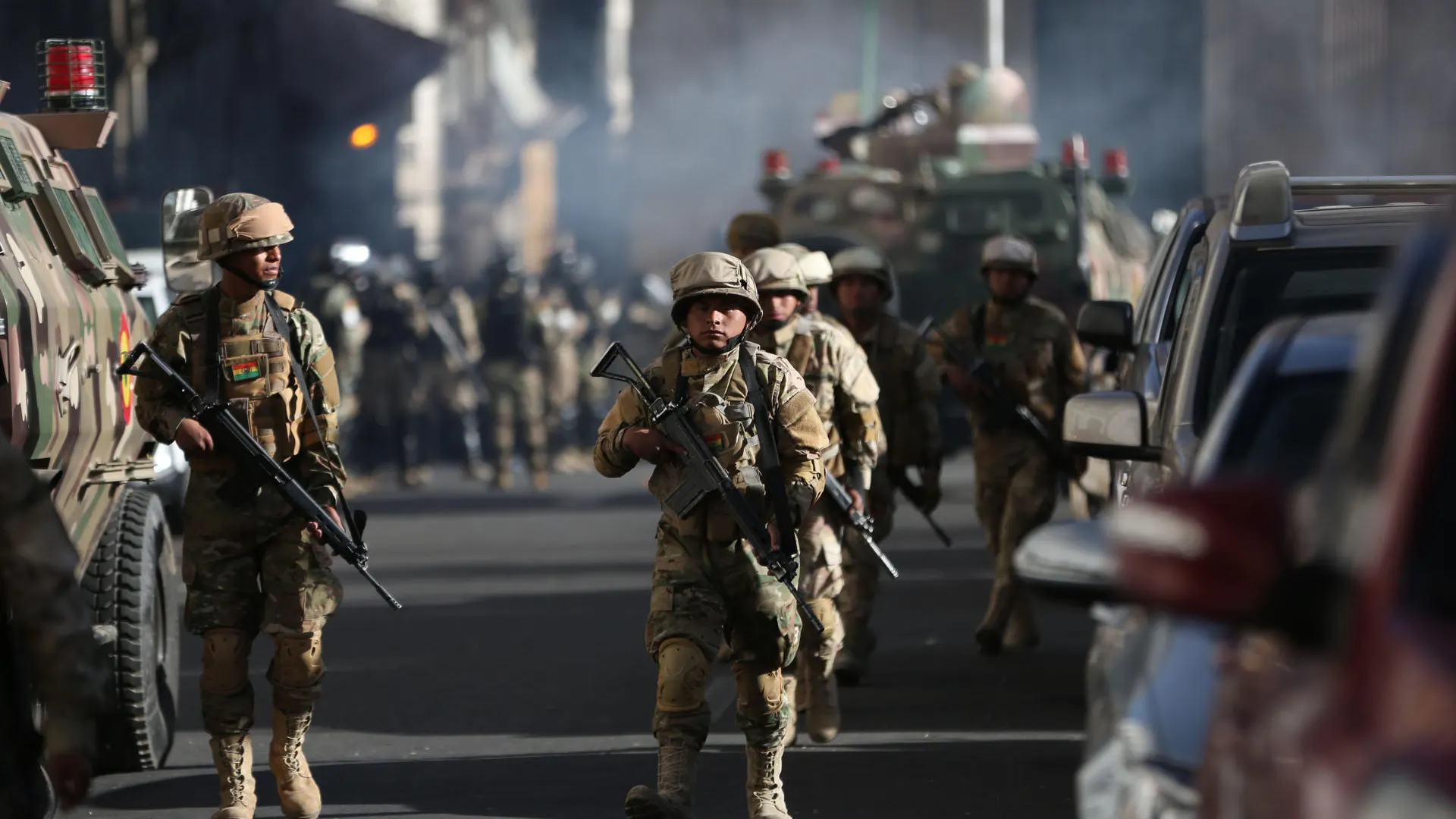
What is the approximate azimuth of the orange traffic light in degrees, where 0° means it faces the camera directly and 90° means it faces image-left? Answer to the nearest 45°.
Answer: approximately 0°

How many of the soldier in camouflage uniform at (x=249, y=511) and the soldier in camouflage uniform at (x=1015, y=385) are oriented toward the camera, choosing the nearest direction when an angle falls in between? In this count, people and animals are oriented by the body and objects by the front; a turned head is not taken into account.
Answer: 2

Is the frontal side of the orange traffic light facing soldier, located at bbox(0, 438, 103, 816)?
yes

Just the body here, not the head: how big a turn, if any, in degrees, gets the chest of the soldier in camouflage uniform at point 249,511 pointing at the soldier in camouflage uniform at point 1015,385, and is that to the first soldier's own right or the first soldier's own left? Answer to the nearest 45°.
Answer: approximately 135° to the first soldier's own left

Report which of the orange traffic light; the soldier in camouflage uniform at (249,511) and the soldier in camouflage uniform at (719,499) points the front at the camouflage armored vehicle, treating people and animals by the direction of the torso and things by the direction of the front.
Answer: the orange traffic light

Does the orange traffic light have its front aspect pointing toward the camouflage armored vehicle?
yes
